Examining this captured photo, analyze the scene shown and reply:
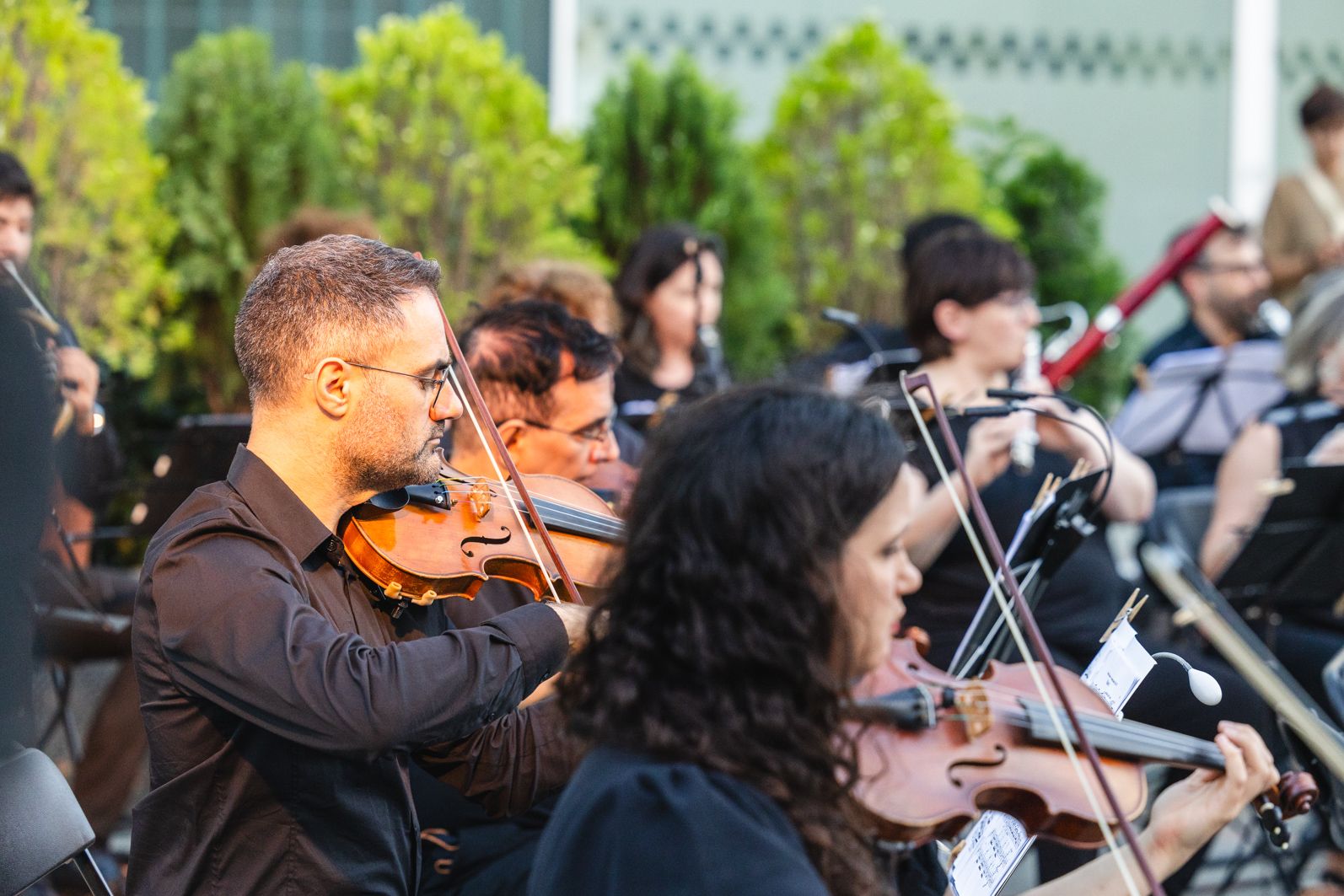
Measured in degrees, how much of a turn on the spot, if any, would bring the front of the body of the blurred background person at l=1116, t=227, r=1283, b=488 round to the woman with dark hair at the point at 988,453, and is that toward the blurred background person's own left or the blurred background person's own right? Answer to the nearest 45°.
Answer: approximately 45° to the blurred background person's own right

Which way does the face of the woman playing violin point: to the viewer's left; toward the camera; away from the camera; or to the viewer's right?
to the viewer's right

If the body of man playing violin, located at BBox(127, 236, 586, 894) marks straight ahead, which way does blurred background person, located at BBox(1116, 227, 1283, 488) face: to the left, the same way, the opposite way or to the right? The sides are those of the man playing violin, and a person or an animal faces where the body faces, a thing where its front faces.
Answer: to the right

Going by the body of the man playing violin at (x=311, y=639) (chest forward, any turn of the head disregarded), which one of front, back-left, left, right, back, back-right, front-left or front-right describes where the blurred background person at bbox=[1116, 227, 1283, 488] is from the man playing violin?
front-left

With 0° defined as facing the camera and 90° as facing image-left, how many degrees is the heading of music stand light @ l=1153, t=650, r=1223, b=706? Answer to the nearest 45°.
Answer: approximately 270°

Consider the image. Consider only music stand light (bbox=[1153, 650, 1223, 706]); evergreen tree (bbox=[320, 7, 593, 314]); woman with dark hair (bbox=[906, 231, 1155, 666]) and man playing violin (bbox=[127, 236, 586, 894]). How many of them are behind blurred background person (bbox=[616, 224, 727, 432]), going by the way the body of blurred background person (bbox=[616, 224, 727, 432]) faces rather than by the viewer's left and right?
1

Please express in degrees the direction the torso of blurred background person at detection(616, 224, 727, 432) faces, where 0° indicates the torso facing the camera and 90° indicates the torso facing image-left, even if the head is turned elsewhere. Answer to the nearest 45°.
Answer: approximately 315°

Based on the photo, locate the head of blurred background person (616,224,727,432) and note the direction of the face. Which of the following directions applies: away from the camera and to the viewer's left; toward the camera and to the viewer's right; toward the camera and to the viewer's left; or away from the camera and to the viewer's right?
toward the camera and to the viewer's right

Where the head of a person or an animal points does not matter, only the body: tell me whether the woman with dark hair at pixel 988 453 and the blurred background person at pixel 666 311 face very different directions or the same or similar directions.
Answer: same or similar directions

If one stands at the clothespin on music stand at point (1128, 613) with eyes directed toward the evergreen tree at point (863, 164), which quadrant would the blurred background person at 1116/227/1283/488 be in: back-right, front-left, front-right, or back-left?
front-right
